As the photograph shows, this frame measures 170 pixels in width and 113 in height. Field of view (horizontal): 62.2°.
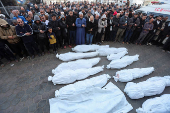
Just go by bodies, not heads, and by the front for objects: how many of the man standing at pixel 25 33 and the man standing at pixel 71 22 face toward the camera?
2

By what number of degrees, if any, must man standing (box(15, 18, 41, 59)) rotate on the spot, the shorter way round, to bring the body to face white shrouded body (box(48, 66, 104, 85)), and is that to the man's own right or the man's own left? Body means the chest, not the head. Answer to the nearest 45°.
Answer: approximately 45° to the man's own left

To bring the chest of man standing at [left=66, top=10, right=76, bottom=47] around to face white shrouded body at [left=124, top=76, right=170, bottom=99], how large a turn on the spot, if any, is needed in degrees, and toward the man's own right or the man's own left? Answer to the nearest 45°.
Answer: approximately 45° to the man's own left

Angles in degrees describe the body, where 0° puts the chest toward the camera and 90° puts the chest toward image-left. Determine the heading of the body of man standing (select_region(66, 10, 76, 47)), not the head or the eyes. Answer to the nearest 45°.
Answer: approximately 0°

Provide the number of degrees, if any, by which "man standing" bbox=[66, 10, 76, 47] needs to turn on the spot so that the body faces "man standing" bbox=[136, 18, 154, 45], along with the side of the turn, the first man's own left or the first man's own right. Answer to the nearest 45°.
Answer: approximately 90° to the first man's own left

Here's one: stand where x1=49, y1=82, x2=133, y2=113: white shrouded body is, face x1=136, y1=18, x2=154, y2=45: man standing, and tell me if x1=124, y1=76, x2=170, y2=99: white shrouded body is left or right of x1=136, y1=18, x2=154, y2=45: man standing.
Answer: right

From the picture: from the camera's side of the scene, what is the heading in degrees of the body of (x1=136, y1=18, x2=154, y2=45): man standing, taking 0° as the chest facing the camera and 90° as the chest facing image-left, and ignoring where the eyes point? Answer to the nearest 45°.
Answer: approximately 45°

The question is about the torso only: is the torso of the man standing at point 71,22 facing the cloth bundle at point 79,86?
yes
